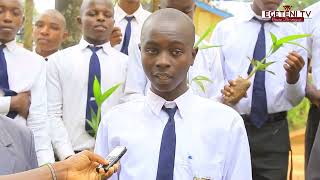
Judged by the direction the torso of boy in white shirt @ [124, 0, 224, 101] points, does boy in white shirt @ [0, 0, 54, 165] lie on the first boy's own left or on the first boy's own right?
on the first boy's own right

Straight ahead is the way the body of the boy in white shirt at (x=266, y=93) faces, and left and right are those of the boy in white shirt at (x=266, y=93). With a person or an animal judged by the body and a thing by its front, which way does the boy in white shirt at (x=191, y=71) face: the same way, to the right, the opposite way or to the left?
the same way

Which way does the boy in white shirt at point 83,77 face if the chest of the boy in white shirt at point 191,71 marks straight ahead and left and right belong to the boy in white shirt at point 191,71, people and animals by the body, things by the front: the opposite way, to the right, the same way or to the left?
the same way

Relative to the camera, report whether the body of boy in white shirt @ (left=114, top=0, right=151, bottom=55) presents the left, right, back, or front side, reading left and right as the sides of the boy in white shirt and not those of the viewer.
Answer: front

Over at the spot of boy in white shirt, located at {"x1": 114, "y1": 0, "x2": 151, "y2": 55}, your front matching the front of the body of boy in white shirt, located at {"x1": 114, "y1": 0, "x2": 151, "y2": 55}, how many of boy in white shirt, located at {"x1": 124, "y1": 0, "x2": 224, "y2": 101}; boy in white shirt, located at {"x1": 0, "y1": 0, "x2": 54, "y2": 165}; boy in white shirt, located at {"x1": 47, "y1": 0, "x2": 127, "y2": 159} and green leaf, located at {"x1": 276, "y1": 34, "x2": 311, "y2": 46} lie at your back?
0

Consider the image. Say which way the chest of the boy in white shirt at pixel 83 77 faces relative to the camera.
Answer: toward the camera

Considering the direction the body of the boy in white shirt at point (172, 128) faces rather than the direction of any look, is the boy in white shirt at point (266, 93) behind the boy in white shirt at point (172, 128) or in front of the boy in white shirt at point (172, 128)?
behind

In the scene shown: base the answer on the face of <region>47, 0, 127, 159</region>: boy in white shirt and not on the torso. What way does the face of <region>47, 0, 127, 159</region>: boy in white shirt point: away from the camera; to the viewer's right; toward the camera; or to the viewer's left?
toward the camera

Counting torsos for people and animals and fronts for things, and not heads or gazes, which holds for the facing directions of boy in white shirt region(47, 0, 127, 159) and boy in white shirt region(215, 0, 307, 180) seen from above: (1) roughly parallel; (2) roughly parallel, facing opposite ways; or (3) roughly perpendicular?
roughly parallel

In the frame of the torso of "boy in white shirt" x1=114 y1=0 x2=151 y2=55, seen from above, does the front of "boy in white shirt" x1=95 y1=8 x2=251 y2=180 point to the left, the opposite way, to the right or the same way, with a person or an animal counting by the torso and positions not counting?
the same way

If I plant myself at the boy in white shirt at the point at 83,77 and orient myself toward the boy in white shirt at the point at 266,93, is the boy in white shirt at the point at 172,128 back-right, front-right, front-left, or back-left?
front-right

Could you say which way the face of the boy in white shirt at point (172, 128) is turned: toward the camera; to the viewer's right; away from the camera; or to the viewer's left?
toward the camera

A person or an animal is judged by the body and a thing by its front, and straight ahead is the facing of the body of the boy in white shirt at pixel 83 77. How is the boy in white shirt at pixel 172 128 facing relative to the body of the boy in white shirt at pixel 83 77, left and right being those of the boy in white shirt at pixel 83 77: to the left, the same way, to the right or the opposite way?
the same way

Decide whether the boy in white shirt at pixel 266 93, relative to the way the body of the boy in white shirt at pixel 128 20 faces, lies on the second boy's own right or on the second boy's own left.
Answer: on the second boy's own left

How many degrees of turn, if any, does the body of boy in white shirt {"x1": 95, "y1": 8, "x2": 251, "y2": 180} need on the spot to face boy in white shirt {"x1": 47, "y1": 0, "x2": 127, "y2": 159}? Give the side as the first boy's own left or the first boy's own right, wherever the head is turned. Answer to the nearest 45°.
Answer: approximately 135° to the first boy's own right

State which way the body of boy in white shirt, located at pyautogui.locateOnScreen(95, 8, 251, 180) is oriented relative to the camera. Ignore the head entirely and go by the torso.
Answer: toward the camera

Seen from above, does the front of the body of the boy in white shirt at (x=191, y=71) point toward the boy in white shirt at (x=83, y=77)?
no
